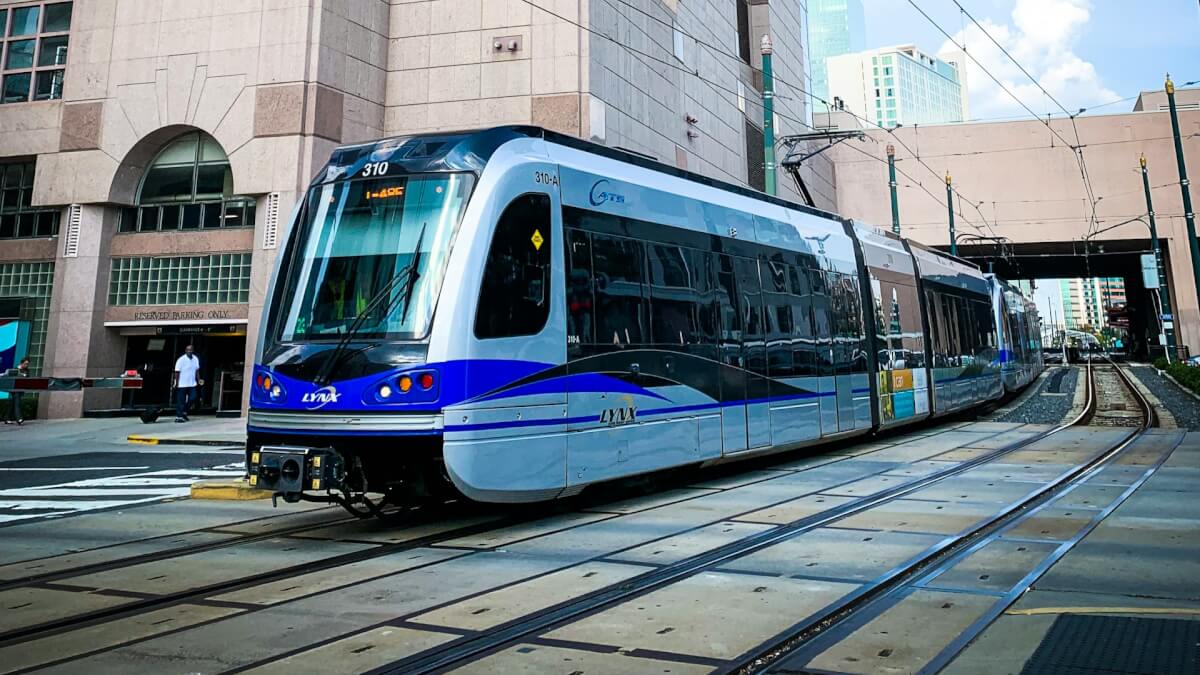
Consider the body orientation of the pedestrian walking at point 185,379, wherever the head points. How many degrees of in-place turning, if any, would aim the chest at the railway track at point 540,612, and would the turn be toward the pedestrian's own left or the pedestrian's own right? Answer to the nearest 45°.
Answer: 0° — they already face it

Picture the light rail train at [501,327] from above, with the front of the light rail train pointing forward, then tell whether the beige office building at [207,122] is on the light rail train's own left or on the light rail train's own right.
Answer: on the light rail train's own right

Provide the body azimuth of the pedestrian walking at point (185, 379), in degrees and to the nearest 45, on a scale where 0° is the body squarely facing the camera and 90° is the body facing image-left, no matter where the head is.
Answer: approximately 0°

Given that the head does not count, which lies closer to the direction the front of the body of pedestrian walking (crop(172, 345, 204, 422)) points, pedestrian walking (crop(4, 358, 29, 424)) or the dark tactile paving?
the dark tactile paving

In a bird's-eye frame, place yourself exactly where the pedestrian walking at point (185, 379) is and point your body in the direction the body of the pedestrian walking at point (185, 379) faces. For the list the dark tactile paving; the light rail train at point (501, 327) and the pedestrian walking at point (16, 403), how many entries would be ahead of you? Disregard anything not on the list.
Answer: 2

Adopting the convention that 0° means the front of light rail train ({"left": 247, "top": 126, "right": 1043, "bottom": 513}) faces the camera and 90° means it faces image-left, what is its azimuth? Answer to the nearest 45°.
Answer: approximately 45°

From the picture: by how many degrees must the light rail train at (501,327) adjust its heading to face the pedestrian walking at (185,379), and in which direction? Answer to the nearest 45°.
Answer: approximately 90° to its right
